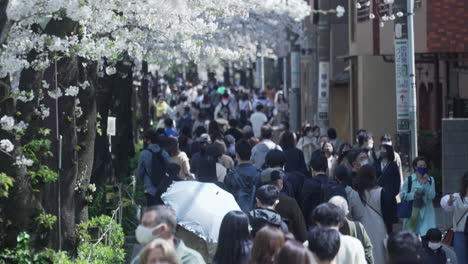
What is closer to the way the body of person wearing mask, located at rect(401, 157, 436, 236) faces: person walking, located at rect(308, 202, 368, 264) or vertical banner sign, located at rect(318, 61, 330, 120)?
the person walking

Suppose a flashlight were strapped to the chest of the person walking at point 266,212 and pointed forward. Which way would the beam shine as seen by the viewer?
away from the camera

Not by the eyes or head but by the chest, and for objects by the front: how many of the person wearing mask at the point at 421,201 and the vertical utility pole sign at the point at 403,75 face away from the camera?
0

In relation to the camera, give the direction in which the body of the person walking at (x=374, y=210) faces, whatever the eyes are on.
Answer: away from the camera

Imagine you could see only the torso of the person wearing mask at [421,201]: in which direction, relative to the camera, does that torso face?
toward the camera

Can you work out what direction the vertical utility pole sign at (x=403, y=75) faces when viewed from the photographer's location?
facing the viewer

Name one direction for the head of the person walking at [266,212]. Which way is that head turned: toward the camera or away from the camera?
away from the camera

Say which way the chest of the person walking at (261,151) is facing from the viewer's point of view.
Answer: away from the camera

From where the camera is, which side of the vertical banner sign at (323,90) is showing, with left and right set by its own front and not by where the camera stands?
front

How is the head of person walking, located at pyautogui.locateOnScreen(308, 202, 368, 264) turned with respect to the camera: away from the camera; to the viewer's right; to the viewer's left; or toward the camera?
away from the camera
